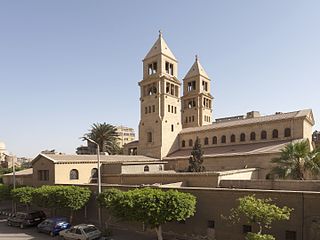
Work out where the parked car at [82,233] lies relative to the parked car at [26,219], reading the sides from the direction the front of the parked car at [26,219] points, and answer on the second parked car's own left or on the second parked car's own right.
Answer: on the second parked car's own left

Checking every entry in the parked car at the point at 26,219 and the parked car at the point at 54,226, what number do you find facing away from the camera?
0

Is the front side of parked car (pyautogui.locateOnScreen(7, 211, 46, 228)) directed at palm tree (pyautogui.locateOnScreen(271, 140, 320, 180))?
no

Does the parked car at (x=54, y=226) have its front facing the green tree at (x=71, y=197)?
no

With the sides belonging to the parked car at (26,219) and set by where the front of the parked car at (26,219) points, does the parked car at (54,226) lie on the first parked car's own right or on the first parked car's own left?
on the first parked car's own left

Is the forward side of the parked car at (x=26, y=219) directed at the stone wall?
no

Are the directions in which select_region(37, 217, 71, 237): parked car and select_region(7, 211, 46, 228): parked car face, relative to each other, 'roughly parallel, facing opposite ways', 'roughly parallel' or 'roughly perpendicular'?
roughly parallel
